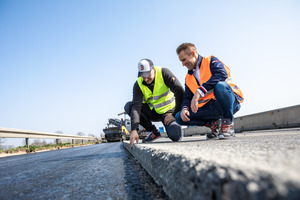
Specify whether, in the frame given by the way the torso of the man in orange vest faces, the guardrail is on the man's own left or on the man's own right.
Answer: on the man's own right

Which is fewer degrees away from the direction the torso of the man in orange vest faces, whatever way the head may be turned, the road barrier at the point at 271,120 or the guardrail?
the guardrail

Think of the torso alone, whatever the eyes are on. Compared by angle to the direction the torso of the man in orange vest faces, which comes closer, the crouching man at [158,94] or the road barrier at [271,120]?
the crouching man

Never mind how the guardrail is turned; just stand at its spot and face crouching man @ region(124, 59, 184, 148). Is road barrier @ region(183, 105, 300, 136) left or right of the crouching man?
left

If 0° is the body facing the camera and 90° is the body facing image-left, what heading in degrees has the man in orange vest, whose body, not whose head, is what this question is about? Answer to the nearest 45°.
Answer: approximately 45°

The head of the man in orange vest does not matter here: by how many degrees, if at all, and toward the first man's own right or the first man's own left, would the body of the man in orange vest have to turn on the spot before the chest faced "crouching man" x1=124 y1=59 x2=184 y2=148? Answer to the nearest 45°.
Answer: approximately 90° to the first man's own right

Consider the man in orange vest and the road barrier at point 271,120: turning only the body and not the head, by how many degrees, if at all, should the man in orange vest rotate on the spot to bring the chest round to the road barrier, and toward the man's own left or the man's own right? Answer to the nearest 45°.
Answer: approximately 135° to the man's own right
